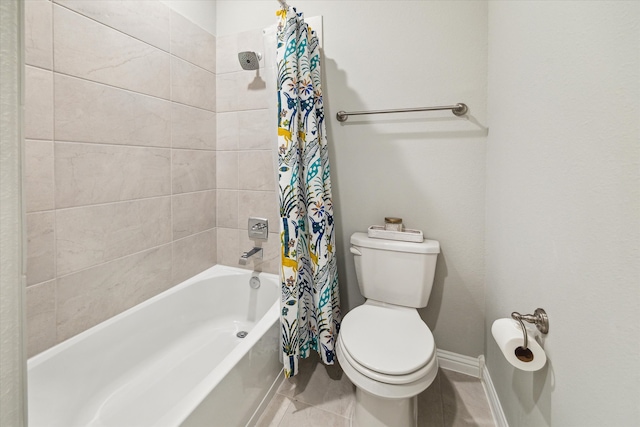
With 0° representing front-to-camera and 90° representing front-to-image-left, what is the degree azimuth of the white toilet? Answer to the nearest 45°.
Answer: approximately 0°

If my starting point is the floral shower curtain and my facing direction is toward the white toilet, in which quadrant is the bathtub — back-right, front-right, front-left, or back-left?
back-right

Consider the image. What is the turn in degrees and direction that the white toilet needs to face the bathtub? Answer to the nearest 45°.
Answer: approximately 90° to its right
